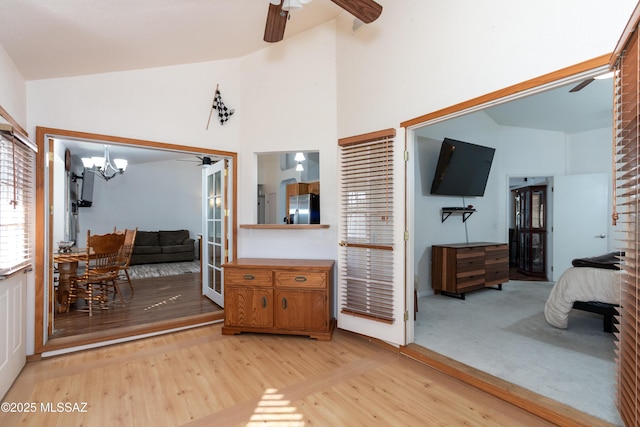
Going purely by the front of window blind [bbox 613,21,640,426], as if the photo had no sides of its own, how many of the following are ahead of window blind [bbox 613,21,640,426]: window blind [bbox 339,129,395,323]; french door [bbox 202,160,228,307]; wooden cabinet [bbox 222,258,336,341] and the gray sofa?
4

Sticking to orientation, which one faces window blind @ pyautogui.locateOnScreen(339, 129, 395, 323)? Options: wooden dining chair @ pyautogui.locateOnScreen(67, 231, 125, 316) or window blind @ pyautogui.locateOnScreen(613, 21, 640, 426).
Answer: window blind @ pyautogui.locateOnScreen(613, 21, 640, 426)

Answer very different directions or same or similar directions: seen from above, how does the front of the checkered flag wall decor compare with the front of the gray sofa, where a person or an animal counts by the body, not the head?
same or similar directions

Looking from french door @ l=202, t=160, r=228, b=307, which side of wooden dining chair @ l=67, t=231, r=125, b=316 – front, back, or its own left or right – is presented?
back

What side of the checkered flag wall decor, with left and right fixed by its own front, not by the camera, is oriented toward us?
front

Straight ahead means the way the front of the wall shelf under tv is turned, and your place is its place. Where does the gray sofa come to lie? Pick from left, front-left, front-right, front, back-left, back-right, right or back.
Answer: back-right

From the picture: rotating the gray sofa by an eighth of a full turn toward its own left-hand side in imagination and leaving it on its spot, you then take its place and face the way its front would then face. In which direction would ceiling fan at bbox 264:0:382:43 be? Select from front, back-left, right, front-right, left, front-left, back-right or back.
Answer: front-right

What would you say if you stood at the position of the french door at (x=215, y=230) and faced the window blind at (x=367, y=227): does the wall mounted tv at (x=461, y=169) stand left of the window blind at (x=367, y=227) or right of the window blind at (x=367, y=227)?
left

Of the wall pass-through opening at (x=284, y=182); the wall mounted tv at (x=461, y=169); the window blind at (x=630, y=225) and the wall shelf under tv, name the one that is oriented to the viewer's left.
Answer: the window blind

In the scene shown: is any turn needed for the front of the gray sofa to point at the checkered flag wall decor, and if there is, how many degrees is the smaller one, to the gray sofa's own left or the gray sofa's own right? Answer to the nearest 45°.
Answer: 0° — it already faces it

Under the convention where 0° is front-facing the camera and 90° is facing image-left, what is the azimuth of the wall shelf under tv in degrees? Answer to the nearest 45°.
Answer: approximately 315°

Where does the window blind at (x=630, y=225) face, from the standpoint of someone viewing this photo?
facing to the left of the viewer

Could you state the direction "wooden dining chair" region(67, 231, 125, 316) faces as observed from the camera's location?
facing away from the viewer and to the left of the viewer

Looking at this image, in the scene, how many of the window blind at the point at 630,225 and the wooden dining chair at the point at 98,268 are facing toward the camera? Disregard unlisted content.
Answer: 0
